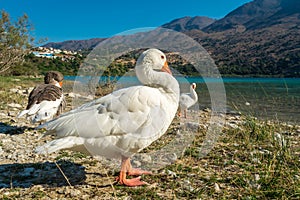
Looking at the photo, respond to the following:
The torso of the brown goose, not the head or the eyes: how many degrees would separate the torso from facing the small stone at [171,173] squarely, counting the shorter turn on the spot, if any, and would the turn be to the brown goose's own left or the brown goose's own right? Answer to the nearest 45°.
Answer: approximately 135° to the brown goose's own right

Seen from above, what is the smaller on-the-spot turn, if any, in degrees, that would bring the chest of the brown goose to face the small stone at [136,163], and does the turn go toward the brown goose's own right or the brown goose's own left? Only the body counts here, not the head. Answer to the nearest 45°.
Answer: approximately 135° to the brown goose's own right

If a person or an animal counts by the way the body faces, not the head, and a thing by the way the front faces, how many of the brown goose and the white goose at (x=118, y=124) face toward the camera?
0

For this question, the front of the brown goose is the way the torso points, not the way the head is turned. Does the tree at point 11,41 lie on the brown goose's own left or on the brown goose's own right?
on the brown goose's own left

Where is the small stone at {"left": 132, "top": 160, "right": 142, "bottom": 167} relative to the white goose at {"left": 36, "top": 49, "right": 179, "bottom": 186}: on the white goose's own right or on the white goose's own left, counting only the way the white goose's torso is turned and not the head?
on the white goose's own left

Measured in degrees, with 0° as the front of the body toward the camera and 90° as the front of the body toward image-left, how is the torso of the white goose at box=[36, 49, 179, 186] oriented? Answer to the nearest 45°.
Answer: approximately 270°

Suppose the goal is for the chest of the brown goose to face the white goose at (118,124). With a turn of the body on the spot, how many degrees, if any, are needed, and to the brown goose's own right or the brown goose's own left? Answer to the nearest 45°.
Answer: approximately 135° to the brown goose's own right

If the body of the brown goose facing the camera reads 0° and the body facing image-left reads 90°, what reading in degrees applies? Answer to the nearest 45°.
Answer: approximately 225°

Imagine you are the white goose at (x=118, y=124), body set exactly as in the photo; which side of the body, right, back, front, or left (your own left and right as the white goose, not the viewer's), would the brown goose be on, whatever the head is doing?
left
